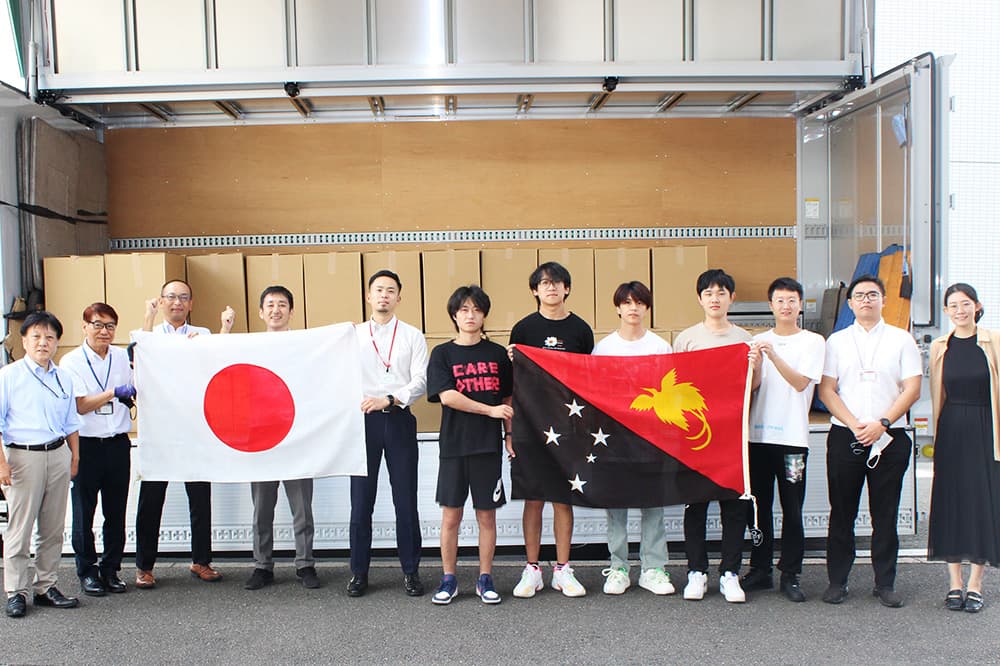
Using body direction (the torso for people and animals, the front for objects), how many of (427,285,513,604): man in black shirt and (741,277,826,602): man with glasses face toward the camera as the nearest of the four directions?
2

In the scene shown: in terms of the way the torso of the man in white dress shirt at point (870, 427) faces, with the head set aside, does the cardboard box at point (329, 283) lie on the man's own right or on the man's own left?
on the man's own right

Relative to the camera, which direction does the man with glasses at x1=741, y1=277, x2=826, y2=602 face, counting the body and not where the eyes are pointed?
toward the camera

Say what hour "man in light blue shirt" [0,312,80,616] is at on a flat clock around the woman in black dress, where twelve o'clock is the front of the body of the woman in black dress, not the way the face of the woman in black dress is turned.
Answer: The man in light blue shirt is roughly at 2 o'clock from the woman in black dress.

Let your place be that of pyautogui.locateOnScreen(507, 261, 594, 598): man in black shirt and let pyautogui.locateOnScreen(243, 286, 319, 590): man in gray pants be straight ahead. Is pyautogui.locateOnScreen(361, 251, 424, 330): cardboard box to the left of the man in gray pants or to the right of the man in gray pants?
right

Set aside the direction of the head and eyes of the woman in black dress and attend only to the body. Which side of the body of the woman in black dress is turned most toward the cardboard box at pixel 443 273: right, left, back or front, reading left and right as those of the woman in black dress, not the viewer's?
right

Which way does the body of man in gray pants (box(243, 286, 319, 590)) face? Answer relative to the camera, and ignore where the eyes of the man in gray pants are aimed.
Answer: toward the camera

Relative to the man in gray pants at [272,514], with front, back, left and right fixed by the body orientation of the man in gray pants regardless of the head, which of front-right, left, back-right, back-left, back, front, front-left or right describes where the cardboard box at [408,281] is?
back-left

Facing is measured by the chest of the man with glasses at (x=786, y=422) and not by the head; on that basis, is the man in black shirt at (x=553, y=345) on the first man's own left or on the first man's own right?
on the first man's own right

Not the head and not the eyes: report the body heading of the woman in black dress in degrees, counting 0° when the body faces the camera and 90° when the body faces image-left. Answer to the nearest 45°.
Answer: approximately 0°

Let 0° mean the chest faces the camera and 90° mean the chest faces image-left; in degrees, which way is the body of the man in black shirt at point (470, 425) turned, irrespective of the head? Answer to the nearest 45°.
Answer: approximately 0°

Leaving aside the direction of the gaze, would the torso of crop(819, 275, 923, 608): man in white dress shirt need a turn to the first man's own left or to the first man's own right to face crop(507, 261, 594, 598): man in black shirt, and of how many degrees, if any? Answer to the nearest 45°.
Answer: approximately 90° to the first man's own right

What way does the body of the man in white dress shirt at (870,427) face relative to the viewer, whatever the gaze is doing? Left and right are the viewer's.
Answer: facing the viewer
